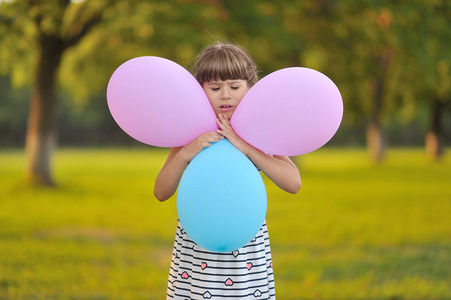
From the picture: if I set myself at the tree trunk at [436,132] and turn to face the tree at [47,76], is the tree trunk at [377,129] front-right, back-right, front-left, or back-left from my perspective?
front-right

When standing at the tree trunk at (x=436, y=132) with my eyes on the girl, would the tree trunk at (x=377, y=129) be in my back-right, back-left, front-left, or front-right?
front-right

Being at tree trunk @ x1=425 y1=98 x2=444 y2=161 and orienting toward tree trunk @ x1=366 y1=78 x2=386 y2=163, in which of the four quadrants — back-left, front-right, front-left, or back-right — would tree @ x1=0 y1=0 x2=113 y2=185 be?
front-left

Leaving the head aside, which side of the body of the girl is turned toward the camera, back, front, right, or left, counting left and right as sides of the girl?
front

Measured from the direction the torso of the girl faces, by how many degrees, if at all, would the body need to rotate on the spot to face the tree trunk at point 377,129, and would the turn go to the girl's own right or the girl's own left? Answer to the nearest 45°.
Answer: approximately 180°

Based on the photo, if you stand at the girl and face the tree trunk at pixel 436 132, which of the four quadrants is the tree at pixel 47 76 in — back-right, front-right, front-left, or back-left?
front-left

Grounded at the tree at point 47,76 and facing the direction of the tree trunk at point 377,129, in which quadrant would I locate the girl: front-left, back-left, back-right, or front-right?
back-right

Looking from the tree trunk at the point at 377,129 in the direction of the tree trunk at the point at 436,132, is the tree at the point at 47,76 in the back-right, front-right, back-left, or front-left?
back-right
